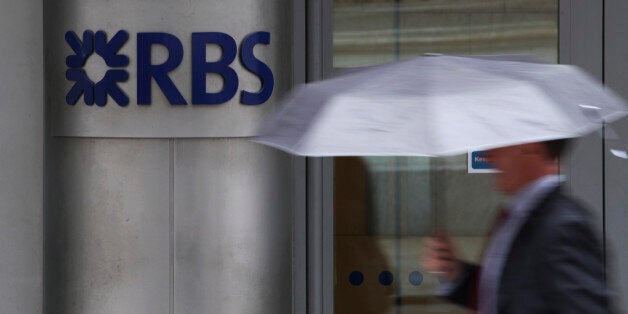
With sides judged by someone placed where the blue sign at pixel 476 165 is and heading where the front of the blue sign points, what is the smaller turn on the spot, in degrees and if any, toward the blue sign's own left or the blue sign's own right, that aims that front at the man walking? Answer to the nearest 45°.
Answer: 0° — it already faces them

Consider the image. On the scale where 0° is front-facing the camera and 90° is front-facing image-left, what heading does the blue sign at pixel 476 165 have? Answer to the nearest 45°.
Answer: approximately 0°

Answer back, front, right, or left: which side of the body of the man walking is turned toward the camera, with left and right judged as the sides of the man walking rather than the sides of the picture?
left

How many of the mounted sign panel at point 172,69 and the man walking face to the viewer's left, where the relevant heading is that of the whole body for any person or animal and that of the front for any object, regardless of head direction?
1

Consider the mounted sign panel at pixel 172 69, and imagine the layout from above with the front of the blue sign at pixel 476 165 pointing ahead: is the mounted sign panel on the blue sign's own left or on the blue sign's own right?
on the blue sign's own right

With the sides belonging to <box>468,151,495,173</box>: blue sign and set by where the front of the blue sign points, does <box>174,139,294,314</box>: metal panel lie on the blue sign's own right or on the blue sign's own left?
on the blue sign's own right

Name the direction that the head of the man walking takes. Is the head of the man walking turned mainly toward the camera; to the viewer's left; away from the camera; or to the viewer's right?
to the viewer's left

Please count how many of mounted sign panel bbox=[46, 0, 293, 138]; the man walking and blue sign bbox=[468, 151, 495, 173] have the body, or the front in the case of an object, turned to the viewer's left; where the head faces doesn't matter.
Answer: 1

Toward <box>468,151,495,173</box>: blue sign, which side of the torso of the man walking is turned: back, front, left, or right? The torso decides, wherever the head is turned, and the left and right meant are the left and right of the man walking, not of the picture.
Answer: right

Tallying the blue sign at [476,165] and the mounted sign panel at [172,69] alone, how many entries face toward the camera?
2
